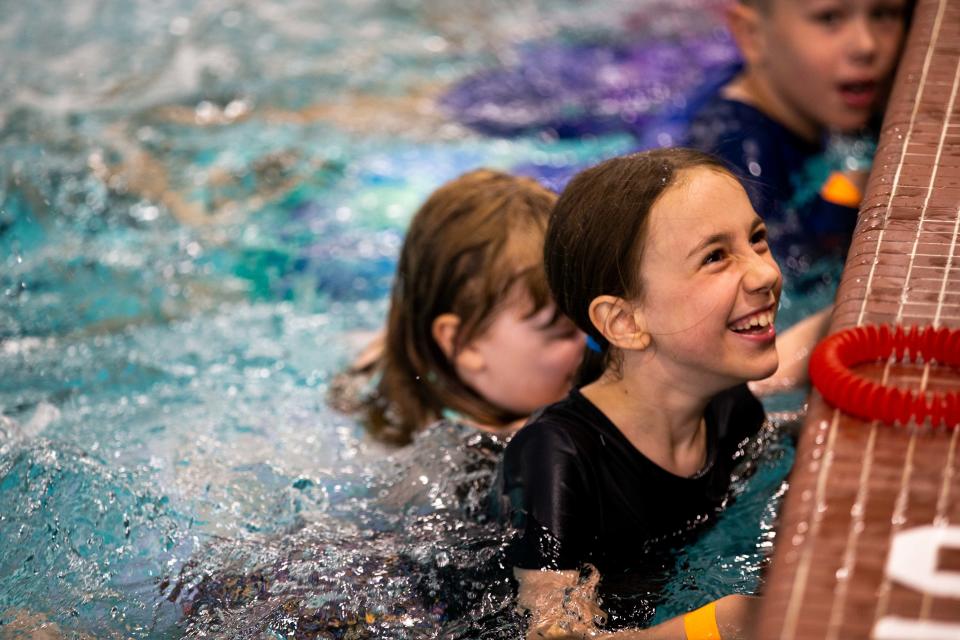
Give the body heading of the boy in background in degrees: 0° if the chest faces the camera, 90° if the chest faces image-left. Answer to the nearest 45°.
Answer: approximately 315°

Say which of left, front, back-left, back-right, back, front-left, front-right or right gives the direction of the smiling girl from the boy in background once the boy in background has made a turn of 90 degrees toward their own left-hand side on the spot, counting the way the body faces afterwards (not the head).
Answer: back-right

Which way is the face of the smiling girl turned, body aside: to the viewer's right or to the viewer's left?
to the viewer's right

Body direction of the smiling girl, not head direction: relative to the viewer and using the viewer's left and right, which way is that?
facing the viewer and to the right of the viewer

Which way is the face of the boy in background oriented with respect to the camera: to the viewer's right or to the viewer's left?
to the viewer's right
